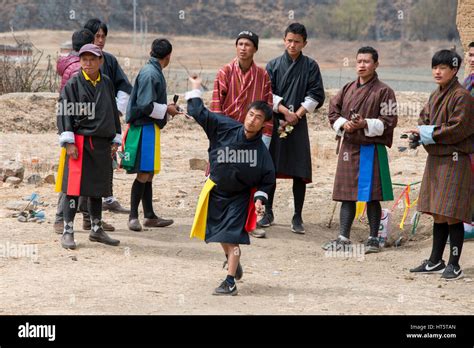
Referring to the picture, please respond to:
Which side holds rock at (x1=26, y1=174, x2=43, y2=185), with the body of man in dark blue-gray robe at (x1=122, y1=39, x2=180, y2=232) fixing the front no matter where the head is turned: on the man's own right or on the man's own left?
on the man's own left

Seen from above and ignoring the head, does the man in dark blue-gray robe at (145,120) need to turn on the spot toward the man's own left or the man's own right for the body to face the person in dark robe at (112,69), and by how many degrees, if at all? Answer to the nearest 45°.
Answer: approximately 135° to the man's own left

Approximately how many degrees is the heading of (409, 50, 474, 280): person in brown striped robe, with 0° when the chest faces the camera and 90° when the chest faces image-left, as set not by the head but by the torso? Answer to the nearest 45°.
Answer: approximately 45°

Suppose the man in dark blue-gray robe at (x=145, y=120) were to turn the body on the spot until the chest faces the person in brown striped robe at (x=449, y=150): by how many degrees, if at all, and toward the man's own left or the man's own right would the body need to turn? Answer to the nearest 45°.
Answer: approximately 45° to the man's own right

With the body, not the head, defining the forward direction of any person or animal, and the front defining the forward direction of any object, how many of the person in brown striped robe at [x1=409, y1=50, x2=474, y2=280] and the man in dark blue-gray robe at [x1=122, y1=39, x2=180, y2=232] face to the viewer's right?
1

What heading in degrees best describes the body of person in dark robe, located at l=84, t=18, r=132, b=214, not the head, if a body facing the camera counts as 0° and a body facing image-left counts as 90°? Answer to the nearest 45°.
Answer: approximately 315°

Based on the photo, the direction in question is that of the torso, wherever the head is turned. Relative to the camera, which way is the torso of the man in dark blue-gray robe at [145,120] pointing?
to the viewer's right

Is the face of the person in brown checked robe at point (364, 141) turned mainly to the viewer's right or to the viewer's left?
to the viewer's left

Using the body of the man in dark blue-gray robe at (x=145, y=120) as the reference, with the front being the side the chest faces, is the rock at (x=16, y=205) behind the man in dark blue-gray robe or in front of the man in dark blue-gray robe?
behind

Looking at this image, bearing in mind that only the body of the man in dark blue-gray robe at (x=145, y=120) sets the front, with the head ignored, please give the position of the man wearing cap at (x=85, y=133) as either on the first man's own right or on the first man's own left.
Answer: on the first man's own right

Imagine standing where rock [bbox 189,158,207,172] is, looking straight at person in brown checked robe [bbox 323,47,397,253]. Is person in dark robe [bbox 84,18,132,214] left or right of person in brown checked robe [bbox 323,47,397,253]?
right

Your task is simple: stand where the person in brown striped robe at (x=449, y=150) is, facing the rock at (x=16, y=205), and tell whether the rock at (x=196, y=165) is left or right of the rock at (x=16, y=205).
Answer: right
